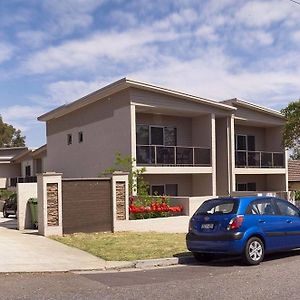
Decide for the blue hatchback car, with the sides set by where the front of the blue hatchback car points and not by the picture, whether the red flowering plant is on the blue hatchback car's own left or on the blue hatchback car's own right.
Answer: on the blue hatchback car's own left

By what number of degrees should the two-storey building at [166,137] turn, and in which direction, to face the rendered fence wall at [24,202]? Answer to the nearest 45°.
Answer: approximately 90° to its right

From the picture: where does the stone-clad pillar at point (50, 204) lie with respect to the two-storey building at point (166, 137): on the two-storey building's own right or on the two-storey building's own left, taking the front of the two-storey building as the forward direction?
on the two-storey building's own right

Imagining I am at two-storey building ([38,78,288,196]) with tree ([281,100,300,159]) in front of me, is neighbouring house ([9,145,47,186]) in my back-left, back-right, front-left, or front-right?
back-left

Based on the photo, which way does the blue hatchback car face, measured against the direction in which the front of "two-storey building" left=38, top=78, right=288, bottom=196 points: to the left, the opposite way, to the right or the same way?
to the left

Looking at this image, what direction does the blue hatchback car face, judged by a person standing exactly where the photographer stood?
facing away from the viewer and to the right of the viewer

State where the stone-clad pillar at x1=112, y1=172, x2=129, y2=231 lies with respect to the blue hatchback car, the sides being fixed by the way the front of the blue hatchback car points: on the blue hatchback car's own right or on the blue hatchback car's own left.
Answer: on the blue hatchback car's own left

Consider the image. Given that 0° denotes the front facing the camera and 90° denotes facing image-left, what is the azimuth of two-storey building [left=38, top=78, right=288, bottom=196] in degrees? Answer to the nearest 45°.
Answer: approximately 315°

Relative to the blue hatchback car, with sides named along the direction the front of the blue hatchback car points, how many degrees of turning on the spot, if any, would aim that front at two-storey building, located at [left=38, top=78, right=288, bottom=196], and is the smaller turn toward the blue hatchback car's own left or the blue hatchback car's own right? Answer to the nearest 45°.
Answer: approximately 45° to the blue hatchback car's own left
